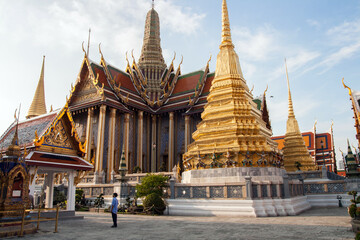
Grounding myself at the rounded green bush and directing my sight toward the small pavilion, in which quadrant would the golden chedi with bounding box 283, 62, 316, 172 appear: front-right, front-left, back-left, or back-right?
back-right

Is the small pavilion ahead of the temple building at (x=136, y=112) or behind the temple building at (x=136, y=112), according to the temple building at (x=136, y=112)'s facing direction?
ahead

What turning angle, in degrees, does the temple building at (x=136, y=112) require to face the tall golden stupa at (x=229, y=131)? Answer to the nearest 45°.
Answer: approximately 45° to its left

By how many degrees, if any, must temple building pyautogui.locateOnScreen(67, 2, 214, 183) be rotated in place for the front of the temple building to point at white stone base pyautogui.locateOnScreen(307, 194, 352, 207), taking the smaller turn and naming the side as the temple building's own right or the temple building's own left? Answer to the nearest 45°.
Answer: approximately 90° to the temple building's own left

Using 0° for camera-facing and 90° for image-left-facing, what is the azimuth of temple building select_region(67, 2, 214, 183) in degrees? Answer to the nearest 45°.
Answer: approximately 45°

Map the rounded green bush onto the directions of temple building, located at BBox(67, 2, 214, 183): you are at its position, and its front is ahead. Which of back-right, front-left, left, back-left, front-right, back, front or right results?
front-left

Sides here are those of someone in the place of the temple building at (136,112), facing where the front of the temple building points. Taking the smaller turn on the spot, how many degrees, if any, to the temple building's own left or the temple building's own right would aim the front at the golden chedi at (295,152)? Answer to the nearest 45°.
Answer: approximately 135° to the temple building's own left

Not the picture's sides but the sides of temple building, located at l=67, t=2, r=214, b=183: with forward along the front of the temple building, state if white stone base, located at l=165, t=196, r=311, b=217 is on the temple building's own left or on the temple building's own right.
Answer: on the temple building's own left
